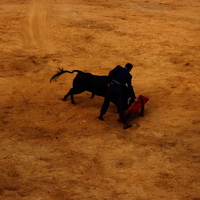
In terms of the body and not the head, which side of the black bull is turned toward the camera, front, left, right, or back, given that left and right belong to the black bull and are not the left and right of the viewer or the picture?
right
